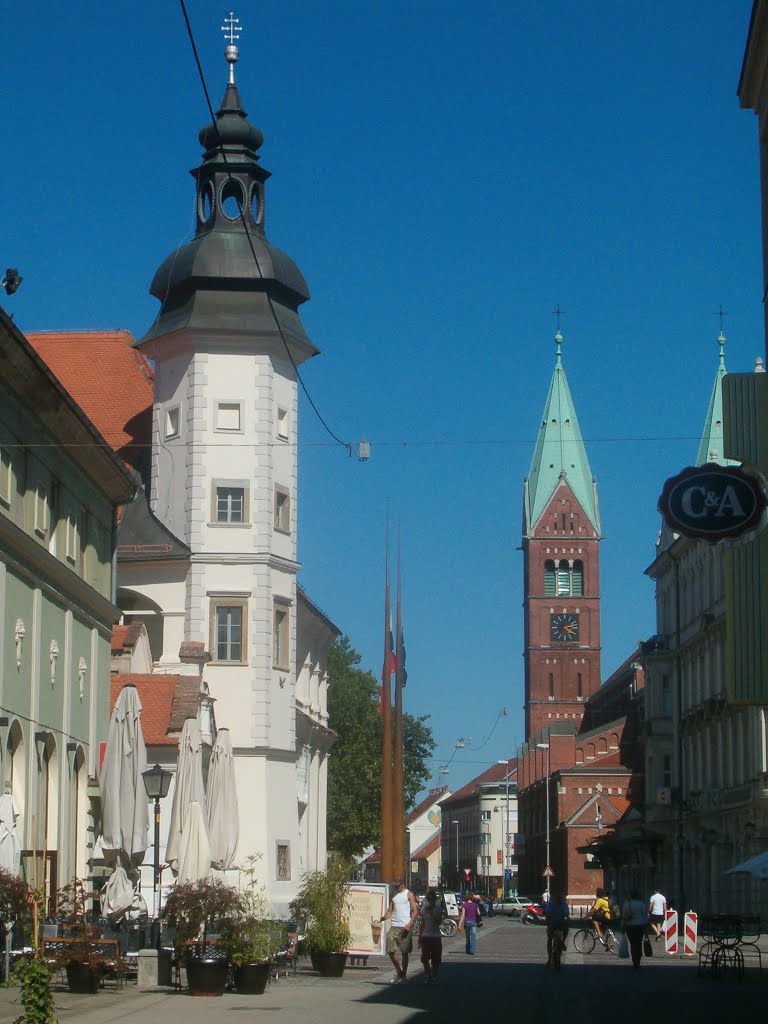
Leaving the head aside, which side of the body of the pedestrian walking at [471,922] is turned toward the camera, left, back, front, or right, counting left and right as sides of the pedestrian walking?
back

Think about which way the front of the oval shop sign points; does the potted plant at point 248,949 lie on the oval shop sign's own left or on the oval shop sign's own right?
on the oval shop sign's own right

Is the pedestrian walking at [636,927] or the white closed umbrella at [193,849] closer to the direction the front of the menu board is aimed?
the white closed umbrella

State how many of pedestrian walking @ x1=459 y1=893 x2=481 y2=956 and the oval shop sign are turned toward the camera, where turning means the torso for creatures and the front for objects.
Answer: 1

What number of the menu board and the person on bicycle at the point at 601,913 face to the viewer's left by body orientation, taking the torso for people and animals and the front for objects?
1

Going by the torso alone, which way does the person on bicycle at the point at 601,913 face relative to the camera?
to the viewer's left

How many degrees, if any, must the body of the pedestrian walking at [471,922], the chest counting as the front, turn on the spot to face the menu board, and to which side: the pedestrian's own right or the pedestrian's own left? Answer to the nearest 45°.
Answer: approximately 180°

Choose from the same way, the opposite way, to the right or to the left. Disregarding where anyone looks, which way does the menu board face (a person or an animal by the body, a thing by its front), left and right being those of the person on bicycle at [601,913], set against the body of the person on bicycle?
to the left

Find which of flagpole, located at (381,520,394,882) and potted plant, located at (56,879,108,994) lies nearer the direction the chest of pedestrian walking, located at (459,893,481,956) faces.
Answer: the flagpole

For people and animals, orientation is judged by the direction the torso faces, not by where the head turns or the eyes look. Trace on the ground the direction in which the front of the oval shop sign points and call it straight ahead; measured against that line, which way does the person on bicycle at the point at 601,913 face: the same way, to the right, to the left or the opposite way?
to the right
